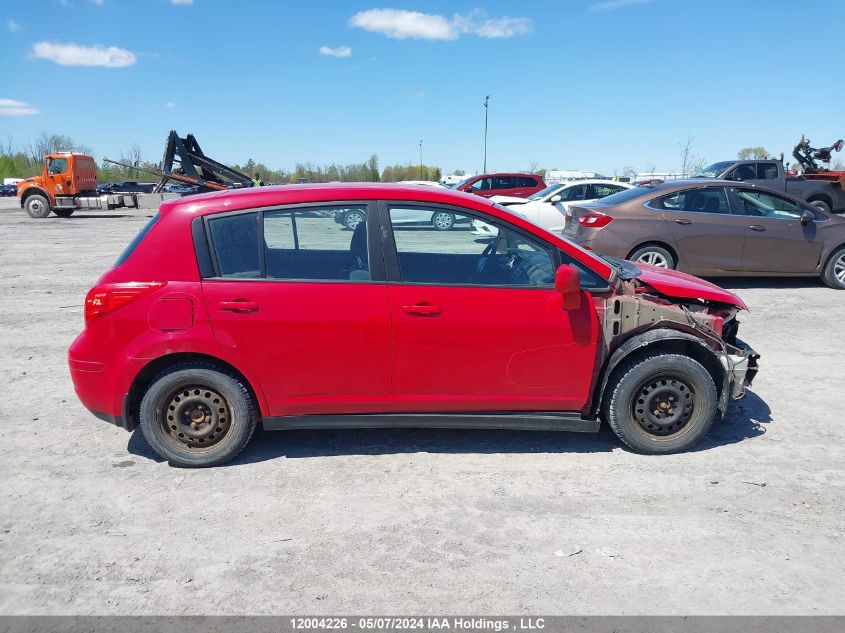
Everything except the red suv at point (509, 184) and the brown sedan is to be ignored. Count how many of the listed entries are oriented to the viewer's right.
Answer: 1

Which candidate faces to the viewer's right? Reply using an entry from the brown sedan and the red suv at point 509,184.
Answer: the brown sedan

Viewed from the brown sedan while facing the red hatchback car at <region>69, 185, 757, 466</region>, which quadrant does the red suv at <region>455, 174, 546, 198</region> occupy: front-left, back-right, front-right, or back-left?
back-right

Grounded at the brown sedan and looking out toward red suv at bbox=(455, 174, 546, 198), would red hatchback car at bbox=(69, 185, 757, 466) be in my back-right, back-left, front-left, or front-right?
back-left

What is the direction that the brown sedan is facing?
to the viewer's right

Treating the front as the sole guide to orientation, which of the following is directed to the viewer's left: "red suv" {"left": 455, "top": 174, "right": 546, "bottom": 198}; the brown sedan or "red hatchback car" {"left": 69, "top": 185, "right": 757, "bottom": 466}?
"red suv" {"left": 455, "top": 174, "right": 546, "bottom": 198}

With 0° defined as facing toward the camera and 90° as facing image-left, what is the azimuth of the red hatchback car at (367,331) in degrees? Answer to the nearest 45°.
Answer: approximately 270°

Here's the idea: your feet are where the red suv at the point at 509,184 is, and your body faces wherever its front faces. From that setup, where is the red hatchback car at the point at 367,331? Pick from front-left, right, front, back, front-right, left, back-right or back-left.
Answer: left

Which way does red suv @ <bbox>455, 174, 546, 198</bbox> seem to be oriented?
to the viewer's left

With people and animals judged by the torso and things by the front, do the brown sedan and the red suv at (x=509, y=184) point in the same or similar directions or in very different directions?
very different directions

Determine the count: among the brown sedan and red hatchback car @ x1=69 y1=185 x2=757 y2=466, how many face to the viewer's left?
0

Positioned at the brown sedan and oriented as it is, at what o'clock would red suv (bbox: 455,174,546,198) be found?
The red suv is roughly at 8 o'clock from the brown sedan.

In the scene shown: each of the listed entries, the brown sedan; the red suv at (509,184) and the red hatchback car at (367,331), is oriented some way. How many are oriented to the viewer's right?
2

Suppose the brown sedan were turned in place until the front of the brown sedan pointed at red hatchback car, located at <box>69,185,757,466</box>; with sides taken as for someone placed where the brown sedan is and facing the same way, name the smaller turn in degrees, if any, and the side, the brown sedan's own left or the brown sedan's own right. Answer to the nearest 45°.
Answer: approximately 90° to the brown sedan's own right
